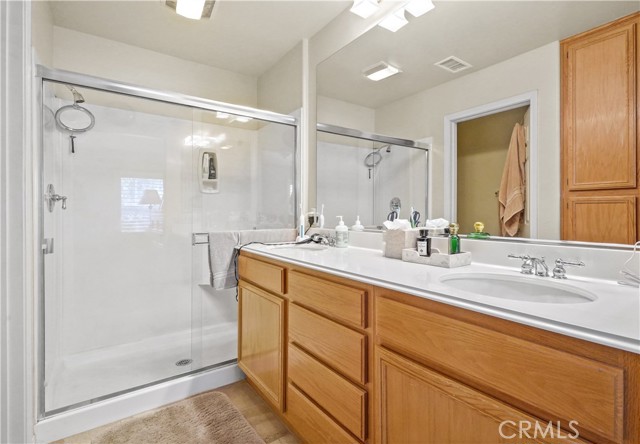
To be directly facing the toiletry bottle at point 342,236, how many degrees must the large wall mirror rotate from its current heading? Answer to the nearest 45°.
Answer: approximately 45° to its right

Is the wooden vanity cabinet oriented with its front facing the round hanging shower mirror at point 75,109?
no

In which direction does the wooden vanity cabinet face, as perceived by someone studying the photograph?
facing the viewer and to the left of the viewer

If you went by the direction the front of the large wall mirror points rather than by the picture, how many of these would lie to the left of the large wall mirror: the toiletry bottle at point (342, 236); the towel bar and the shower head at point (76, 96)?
0

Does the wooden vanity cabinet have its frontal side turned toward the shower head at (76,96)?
no

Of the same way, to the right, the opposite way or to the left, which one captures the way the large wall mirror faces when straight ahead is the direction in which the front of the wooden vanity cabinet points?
the same way

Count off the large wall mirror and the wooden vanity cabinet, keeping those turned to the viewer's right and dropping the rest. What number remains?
0

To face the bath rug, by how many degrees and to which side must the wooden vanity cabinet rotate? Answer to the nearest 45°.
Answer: approximately 45° to its right
